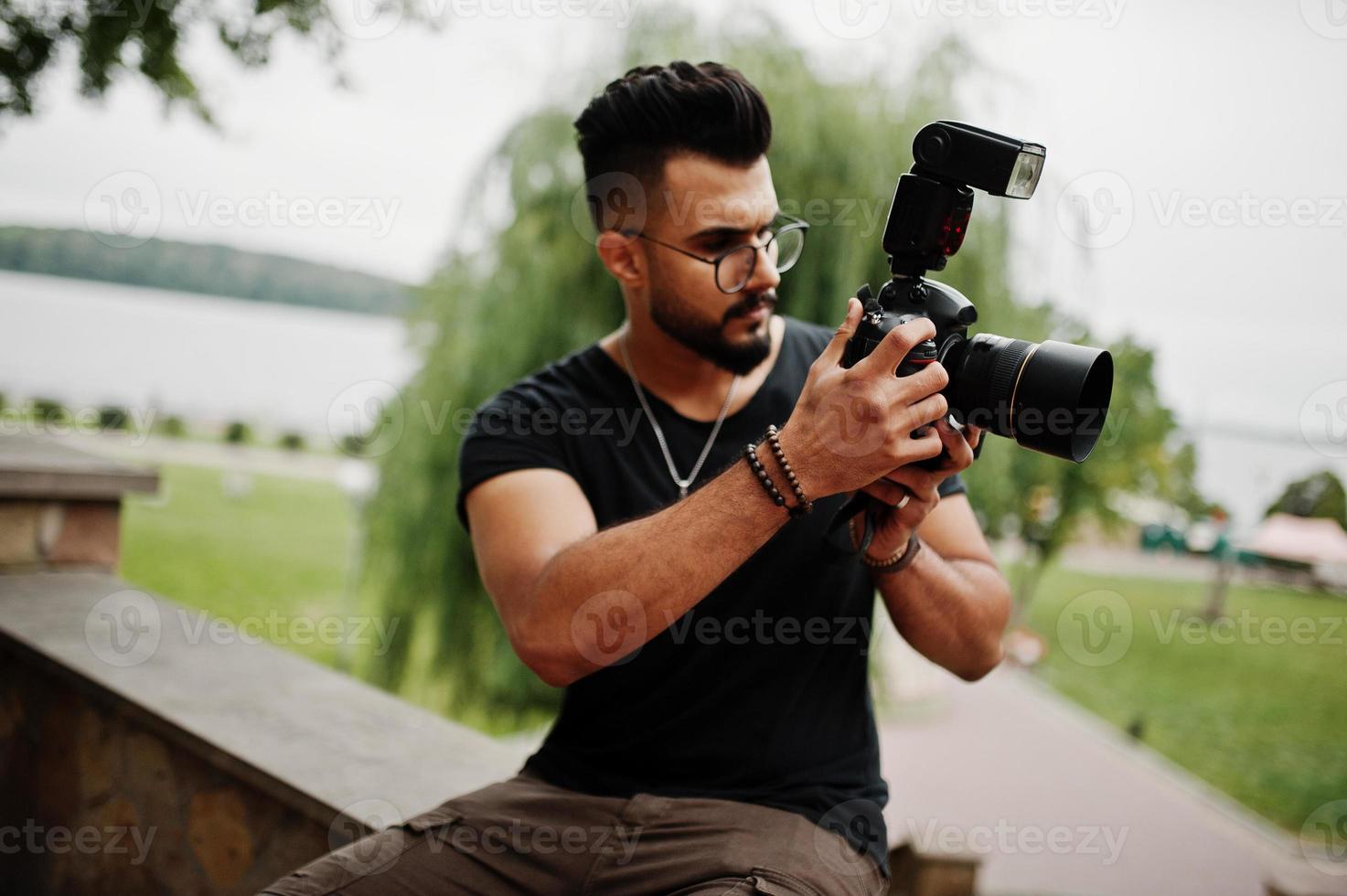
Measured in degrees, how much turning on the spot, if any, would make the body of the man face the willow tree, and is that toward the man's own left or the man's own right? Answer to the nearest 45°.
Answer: approximately 135° to the man's own left

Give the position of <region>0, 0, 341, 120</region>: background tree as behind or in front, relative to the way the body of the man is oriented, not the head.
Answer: behind
